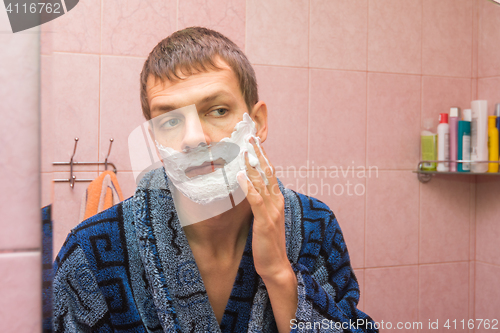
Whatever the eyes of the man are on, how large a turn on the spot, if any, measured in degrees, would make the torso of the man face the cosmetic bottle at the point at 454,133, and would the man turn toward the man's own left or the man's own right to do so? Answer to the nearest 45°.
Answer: approximately 135° to the man's own left

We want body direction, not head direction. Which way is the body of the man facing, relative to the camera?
toward the camera

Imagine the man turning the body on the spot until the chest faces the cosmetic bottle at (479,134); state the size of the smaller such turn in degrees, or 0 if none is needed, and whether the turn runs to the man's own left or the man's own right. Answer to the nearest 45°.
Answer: approximately 135° to the man's own left
